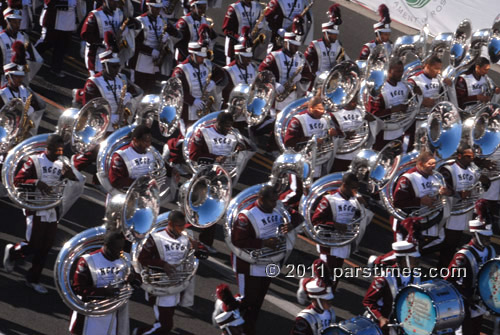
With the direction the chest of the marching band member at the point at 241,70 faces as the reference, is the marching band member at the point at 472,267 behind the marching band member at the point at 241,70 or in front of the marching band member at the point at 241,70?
in front

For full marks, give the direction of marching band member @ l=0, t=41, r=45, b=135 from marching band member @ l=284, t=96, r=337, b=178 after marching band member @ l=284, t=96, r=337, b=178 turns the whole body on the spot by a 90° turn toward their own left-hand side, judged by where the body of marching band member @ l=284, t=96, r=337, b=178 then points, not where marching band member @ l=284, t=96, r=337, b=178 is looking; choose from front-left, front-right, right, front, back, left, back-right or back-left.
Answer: back-left

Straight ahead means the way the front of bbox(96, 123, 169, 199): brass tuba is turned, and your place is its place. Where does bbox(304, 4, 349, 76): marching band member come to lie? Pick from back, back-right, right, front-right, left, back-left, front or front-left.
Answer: left

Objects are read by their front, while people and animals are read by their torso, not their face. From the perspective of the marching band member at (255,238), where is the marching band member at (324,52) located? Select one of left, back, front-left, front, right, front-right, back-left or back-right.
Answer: back-left

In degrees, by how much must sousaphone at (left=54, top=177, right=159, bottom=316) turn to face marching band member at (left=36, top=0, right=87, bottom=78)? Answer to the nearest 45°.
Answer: approximately 135° to its left

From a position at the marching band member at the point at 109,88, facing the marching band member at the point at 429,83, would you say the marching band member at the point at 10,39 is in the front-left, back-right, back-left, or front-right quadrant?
back-left

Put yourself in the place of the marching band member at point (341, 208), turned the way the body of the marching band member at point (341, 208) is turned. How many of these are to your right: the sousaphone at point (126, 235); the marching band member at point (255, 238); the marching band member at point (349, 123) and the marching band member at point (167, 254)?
3
